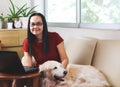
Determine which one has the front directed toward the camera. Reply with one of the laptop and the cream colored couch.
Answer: the cream colored couch

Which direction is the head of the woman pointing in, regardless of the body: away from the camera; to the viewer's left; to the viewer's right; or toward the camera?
toward the camera

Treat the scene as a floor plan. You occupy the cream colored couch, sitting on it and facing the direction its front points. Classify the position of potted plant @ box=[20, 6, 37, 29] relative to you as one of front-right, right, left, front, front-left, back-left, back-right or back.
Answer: back-right

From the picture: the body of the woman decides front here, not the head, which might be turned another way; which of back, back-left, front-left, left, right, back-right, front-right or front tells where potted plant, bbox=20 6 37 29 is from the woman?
back

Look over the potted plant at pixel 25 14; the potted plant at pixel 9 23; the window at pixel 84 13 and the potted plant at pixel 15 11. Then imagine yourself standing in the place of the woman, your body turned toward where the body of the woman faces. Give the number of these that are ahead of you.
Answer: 0

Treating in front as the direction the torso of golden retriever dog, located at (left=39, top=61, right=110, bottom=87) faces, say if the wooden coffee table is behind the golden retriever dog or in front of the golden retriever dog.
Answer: in front

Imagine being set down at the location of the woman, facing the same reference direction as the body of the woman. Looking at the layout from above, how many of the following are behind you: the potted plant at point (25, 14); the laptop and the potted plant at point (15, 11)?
2

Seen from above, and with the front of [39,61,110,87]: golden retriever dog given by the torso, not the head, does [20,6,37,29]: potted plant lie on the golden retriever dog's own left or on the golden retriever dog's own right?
on the golden retriever dog's own right

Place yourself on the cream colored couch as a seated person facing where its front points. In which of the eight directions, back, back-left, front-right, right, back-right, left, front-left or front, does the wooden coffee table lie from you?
front-right

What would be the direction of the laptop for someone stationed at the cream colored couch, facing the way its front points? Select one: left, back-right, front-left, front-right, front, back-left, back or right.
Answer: front-right

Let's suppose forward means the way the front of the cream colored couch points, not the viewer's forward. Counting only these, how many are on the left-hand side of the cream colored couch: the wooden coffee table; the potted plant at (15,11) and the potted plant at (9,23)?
0

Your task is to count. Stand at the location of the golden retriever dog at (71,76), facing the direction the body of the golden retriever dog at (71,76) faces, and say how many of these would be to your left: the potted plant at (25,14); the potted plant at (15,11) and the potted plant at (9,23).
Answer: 0

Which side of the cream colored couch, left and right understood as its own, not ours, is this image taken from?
front

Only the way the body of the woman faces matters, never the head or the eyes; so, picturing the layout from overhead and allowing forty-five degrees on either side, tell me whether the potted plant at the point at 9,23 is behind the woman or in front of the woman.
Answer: behind

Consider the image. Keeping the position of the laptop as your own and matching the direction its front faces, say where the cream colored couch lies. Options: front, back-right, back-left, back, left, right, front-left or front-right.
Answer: front

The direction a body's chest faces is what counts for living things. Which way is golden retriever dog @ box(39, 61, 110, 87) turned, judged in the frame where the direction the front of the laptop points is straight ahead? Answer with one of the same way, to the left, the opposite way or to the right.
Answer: the opposite way
